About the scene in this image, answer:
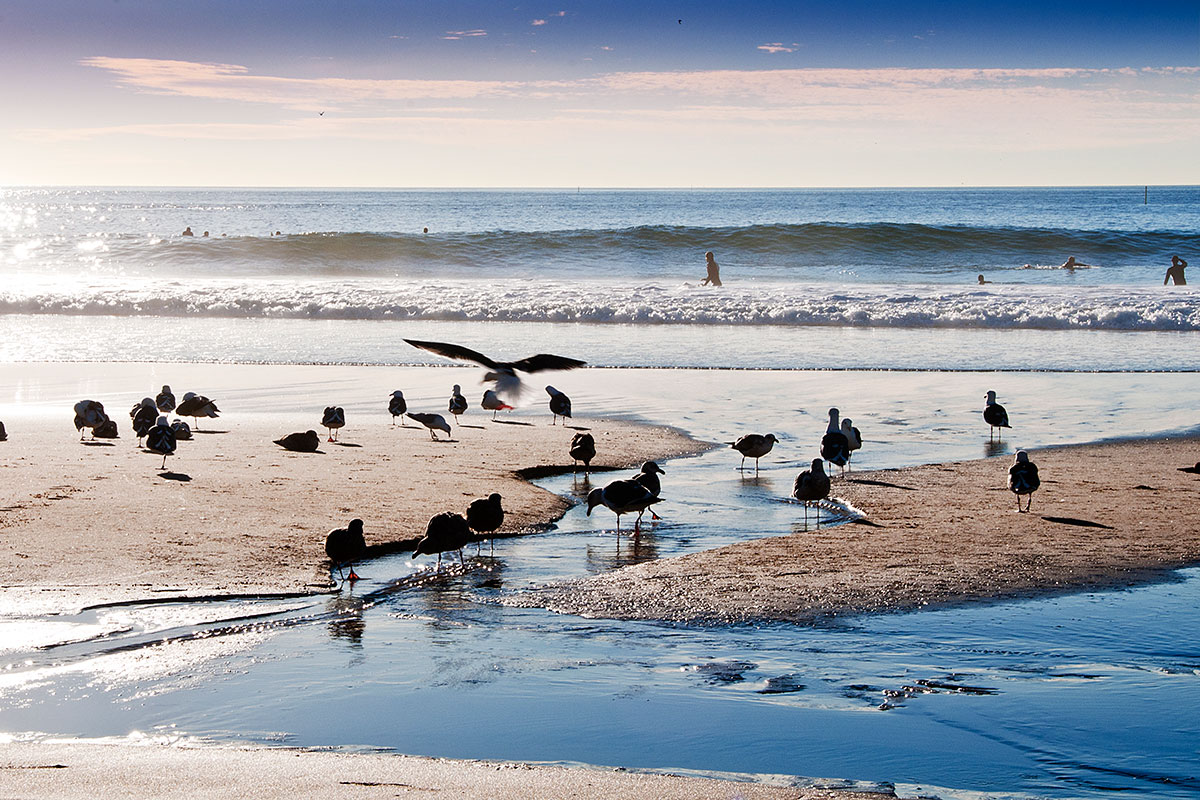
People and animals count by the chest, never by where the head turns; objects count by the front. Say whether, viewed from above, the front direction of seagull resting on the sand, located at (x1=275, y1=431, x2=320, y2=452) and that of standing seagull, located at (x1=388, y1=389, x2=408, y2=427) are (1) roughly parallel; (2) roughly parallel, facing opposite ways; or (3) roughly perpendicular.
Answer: roughly perpendicular

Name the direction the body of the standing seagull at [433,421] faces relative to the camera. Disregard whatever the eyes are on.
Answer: to the viewer's right

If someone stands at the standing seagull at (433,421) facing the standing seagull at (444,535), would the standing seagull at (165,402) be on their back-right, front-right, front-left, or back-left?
back-right

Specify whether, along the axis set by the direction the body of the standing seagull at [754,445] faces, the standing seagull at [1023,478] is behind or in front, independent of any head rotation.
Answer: in front

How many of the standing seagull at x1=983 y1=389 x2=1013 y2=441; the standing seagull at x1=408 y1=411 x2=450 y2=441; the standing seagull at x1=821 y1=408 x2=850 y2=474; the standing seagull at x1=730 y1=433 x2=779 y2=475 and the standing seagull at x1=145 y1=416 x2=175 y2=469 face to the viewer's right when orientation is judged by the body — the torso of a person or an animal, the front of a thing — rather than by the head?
2
